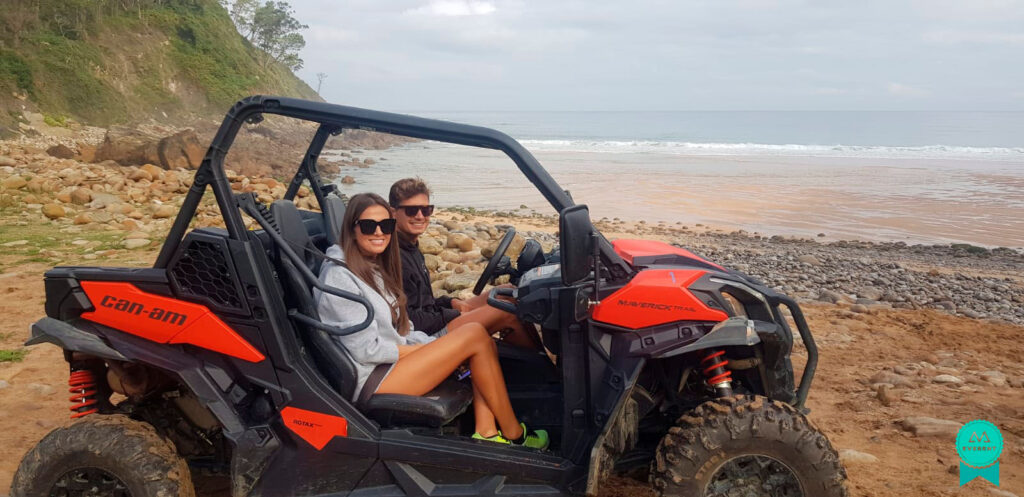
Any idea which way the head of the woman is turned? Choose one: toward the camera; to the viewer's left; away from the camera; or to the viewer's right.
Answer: toward the camera

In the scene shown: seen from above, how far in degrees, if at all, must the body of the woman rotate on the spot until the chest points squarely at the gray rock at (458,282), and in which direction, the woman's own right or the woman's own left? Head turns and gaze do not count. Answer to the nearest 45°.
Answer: approximately 90° to the woman's own left

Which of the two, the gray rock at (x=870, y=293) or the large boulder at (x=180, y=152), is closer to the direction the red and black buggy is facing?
the gray rock

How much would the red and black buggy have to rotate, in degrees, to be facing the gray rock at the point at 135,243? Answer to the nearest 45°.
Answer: approximately 135° to its left

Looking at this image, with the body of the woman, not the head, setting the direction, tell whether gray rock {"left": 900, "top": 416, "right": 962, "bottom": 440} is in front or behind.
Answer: in front

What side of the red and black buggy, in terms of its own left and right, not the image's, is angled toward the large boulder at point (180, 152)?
left

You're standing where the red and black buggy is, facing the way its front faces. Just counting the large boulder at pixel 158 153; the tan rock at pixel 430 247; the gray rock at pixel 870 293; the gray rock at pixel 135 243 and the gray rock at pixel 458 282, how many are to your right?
0

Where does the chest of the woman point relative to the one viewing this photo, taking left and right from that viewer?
facing to the right of the viewer

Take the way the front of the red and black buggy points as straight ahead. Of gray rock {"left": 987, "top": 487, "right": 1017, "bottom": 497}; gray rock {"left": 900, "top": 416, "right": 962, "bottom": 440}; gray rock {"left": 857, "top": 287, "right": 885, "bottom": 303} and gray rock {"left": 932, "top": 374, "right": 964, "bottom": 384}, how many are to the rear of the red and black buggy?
0

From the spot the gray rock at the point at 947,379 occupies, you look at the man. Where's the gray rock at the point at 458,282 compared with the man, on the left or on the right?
right

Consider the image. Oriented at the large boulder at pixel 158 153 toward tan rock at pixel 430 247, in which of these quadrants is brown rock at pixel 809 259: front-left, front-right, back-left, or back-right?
front-left

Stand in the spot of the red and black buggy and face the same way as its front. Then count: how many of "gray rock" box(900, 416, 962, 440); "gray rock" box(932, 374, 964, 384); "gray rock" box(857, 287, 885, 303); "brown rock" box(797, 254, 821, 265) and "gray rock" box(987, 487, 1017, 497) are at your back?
0

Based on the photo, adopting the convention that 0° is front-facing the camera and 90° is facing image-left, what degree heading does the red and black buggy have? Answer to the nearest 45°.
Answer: approximately 270°

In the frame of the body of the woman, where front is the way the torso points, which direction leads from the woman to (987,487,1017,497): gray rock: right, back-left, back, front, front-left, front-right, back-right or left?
front

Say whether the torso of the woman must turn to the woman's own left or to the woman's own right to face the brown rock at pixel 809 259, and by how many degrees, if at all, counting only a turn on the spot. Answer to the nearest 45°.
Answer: approximately 45° to the woman's own left

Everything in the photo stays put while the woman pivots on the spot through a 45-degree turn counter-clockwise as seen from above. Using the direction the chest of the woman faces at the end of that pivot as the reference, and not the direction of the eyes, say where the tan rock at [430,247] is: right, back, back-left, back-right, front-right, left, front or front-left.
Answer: front-left

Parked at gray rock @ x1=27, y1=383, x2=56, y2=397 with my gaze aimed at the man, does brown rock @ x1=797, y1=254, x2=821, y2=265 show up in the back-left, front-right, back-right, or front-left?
front-left

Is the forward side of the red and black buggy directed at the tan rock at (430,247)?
no

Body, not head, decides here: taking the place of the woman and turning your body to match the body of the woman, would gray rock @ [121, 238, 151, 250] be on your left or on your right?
on your left
